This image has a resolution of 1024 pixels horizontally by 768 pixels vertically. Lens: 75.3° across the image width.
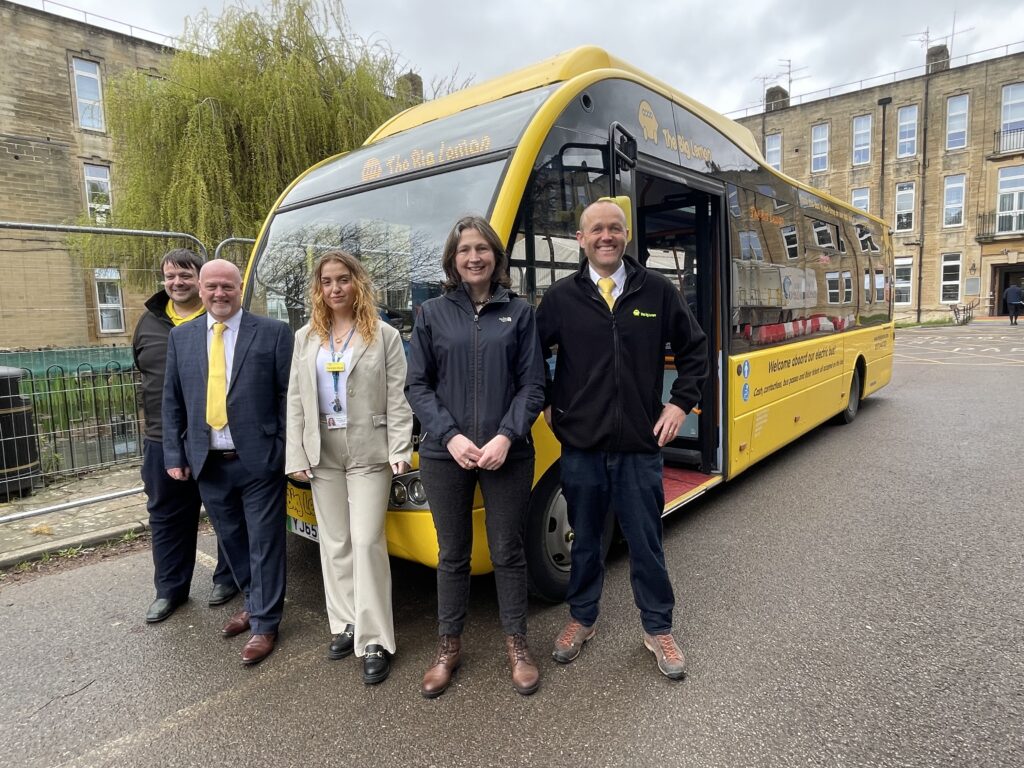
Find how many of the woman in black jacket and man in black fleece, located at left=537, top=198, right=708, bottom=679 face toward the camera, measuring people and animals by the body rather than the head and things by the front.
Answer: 2

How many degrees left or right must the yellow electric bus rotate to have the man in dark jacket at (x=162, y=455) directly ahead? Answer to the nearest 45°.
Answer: approximately 45° to its right

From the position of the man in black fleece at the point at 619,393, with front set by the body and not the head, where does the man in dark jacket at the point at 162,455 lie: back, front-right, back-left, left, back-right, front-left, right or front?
right

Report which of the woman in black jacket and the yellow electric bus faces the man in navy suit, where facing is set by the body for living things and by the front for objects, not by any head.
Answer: the yellow electric bus

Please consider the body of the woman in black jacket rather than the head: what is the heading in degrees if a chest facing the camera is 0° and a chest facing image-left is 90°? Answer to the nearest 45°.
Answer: approximately 0°

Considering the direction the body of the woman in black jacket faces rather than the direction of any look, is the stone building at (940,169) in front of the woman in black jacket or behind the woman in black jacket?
behind

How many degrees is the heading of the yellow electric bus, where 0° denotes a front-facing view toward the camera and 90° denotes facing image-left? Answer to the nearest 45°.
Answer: approximately 45°

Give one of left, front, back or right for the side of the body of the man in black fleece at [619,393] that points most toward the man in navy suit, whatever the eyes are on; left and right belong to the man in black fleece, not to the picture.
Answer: right

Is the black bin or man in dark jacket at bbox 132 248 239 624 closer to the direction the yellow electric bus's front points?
the man in dark jacket

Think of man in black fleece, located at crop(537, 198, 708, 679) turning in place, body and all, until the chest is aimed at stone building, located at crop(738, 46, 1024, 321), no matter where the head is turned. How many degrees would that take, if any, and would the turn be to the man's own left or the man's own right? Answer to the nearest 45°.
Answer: approximately 135° to the man's own left
